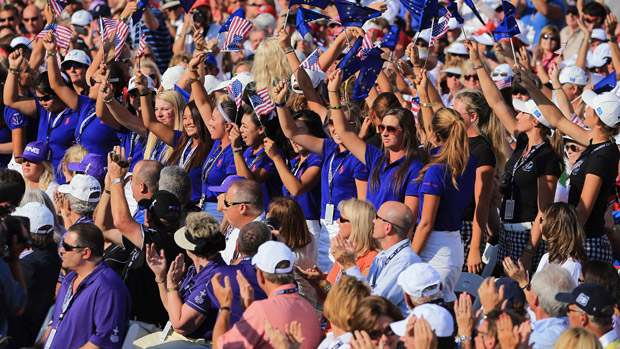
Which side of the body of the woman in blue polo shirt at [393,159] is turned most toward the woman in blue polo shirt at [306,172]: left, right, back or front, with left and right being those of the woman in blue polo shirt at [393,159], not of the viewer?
right

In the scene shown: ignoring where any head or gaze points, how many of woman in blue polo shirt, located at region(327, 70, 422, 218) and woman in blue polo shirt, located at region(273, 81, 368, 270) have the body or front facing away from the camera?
0

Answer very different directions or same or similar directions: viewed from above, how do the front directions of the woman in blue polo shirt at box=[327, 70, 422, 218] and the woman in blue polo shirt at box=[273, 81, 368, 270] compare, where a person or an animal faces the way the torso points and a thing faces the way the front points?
same or similar directions

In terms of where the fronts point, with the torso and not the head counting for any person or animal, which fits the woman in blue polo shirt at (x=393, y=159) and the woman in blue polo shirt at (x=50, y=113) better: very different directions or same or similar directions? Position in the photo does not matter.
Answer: same or similar directions

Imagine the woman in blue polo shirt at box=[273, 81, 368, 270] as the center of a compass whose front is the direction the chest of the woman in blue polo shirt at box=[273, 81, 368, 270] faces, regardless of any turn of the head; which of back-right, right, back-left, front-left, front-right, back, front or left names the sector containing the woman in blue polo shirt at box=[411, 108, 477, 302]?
left

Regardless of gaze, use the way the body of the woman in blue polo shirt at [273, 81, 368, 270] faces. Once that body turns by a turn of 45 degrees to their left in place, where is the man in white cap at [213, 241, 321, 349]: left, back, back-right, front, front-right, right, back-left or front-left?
front

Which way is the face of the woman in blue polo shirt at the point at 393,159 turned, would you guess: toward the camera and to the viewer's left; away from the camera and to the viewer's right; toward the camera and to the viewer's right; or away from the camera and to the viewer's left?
toward the camera and to the viewer's left

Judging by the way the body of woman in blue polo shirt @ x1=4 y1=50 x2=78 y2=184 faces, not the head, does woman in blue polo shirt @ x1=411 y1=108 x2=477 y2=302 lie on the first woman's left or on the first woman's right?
on the first woman's left

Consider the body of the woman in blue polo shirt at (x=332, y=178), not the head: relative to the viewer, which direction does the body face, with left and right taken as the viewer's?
facing the viewer and to the left of the viewer

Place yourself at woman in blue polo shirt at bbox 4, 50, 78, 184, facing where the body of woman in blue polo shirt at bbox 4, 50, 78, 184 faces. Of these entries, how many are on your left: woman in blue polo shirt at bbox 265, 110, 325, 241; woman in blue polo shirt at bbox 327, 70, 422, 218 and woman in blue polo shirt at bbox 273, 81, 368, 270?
3

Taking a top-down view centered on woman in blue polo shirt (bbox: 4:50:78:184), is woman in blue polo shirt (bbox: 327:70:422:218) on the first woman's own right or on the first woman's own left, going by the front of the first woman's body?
on the first woman's own left

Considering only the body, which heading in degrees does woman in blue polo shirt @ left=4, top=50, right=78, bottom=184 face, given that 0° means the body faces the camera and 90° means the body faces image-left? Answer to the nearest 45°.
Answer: approximately 45°

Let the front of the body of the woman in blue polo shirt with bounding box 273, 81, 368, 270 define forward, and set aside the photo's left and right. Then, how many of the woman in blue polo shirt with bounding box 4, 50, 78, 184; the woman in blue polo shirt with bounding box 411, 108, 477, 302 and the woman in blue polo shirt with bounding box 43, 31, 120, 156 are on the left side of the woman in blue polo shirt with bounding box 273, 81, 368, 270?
1

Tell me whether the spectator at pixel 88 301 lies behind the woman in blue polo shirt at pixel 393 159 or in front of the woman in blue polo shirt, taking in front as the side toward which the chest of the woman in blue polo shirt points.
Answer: in front

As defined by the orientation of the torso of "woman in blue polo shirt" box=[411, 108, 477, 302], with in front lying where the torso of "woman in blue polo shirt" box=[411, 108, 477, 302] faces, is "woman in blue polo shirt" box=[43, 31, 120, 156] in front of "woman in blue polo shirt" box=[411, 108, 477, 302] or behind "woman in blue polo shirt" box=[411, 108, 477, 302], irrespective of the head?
in front

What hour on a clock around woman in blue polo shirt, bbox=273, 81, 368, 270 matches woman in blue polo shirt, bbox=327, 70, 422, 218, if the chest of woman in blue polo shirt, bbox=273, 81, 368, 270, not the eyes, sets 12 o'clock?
woman in blue polo shirt, bbox=327, 70, 422, 218 is roughly at 9 o'clock from woman in blue polo shirt, bbox=273, 81, 368, 270.

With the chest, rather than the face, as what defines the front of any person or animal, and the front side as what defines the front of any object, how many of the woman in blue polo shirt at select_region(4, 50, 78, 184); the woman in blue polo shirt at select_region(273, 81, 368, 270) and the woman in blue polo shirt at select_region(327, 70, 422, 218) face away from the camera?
0
